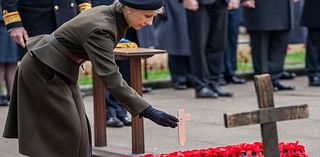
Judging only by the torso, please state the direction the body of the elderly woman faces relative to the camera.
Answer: to the viewer's right

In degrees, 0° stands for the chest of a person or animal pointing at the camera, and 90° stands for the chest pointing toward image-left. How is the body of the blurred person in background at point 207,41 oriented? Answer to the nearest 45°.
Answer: approximately 315°

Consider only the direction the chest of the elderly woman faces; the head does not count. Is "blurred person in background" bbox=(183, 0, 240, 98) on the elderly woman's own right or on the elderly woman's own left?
on the elderly woman's own left

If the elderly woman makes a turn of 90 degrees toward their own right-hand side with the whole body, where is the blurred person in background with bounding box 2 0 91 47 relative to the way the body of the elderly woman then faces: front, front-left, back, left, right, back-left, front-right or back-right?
back

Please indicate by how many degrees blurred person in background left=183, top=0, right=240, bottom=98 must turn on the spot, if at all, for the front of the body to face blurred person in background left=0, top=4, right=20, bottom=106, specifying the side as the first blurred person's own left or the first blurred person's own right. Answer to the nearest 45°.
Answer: approximately 135° to the first blurred person's own right

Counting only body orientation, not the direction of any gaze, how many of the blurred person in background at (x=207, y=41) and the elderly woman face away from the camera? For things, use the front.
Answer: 0

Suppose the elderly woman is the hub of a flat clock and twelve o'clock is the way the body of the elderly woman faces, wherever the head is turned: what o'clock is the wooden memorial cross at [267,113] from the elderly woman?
The wooden memorial cross is roughly at 1 o'clock from the elderly woman.
